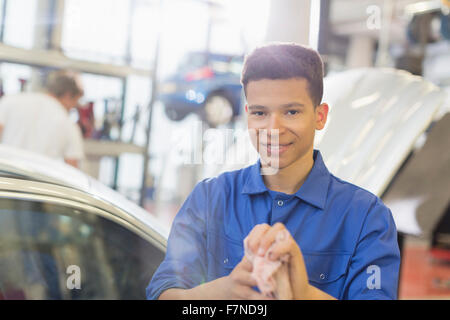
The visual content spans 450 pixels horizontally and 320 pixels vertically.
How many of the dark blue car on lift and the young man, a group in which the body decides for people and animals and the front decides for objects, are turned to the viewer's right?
0

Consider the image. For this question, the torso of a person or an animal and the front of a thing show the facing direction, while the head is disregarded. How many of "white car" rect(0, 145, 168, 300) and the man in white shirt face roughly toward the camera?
0

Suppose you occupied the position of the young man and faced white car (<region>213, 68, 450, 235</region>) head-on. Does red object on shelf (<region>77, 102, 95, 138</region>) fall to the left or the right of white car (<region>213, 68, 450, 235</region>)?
left

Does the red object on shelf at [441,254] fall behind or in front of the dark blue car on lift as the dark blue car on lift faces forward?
behind

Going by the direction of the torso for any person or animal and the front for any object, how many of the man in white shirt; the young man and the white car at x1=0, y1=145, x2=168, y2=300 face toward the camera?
1

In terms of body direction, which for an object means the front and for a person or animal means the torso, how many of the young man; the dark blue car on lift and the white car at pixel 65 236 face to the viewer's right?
1

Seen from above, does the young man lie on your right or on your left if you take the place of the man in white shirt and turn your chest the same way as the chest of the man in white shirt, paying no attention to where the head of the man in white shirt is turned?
on your right

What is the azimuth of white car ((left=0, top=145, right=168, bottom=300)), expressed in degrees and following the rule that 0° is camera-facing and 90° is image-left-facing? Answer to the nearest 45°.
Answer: approximately 270°
